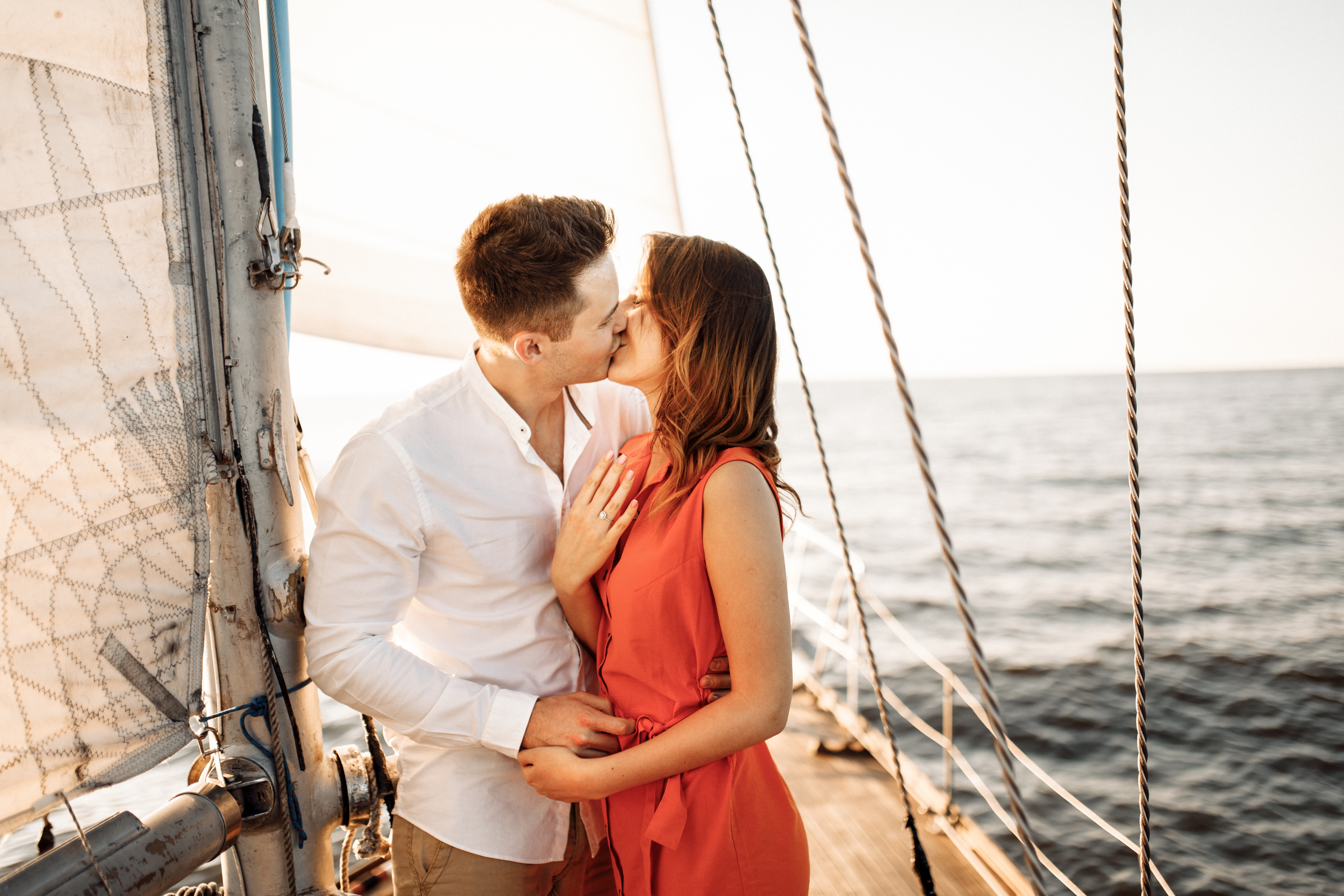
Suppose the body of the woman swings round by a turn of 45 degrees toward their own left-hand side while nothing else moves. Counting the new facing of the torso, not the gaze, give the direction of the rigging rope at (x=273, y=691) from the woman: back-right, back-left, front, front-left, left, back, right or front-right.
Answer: front-right

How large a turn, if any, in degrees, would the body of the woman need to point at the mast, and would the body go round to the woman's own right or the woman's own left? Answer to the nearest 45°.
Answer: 0° — they already face it

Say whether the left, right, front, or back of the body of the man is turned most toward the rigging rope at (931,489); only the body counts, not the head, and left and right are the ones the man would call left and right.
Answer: front

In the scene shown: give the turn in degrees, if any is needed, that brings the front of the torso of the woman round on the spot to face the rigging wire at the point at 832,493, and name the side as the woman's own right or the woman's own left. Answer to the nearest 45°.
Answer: approximately 135° to the woman's own right

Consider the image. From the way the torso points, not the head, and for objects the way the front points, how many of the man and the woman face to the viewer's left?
1

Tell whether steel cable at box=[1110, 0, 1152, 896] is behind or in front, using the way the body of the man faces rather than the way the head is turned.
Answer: in front

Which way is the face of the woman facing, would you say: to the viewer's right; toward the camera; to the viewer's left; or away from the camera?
to the viewer's left

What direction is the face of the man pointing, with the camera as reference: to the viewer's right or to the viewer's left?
to the viewer's right

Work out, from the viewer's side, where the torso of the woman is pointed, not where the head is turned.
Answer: to the viewer's left
